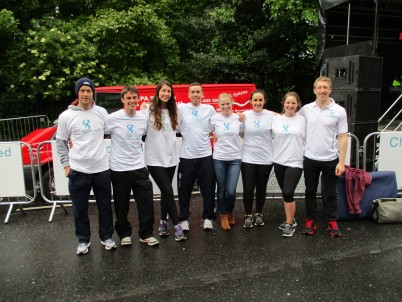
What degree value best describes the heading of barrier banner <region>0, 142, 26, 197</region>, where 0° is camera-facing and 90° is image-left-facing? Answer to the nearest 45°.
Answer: approximately 0°

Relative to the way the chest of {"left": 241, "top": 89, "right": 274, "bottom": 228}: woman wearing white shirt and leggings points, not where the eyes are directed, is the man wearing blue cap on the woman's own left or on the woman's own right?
on the woman's own right

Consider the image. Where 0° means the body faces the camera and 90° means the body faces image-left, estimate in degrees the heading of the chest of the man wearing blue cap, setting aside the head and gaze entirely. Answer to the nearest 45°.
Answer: approximately 0°

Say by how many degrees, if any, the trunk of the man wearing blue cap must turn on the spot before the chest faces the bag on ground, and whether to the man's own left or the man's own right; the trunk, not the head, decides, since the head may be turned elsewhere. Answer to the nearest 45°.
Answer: approximately 90° to the man's own left

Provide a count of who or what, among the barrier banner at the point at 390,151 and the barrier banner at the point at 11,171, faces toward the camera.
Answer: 2

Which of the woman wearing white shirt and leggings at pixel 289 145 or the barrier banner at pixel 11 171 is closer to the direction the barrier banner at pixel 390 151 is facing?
the woman wearing white shirt and leggings

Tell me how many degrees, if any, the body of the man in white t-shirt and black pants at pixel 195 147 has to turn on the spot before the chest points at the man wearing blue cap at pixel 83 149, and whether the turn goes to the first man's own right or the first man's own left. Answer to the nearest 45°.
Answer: approximately 45° to the first man's own right

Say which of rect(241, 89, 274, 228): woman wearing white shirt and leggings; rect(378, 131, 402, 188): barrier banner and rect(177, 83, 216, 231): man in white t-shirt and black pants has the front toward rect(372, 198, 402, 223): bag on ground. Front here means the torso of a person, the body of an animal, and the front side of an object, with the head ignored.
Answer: the barrier banner
